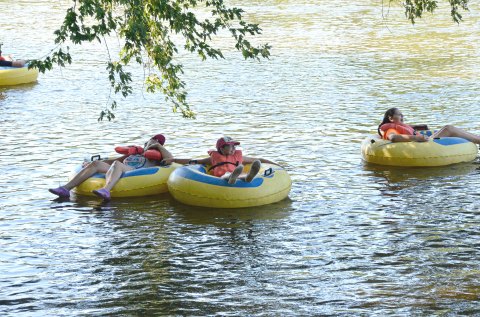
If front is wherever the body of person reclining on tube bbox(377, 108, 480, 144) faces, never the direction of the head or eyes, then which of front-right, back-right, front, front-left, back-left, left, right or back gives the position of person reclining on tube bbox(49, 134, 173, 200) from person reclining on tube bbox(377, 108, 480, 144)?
back-right

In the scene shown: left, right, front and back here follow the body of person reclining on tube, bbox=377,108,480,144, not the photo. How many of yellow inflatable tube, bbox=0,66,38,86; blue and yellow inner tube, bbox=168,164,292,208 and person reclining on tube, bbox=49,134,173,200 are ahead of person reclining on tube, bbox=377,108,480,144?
0

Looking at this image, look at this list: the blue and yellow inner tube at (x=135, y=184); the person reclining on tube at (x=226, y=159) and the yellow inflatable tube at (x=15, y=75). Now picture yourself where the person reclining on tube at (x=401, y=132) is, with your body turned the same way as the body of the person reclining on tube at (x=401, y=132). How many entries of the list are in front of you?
0

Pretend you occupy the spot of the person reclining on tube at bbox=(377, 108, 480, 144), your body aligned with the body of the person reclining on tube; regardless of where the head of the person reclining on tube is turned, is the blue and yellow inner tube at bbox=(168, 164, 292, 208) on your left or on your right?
on your right

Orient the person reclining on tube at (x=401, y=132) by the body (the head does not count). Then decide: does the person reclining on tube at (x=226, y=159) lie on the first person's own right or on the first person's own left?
on the first person's own right

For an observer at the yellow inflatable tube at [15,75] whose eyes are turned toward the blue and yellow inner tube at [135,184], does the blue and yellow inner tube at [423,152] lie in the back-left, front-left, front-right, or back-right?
front-left

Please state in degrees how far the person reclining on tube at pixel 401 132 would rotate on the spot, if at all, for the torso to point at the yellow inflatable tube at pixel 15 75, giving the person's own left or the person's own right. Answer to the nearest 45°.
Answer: approximately 135° to the person's own left

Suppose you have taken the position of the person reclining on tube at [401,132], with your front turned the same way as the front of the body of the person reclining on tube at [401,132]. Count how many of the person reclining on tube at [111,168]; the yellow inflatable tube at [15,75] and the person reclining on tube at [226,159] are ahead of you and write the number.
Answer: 0

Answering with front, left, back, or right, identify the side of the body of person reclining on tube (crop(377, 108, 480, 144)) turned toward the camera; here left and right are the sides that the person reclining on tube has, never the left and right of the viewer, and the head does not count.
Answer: right

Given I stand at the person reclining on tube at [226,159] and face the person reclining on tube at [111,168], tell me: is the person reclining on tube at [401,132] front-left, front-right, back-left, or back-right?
back-right

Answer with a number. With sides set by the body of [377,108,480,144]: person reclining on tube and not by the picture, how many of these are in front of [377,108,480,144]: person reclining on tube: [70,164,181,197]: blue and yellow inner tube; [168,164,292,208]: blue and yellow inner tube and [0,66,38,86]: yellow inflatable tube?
0
